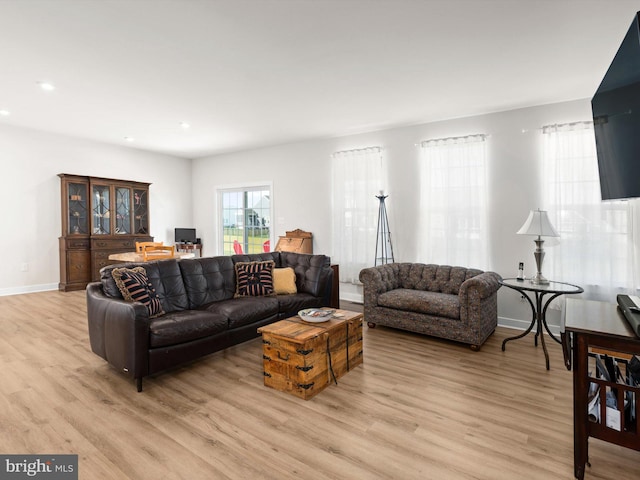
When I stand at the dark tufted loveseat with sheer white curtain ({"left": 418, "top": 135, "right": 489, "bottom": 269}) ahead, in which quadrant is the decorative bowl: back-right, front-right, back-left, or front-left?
back-left

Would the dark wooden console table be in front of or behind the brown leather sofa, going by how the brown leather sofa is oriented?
in front

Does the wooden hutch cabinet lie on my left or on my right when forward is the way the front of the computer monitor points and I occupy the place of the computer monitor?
on my right

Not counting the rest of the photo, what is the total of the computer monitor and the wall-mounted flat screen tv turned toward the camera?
1

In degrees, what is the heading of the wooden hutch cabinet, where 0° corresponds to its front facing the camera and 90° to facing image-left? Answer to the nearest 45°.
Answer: approximately 315°

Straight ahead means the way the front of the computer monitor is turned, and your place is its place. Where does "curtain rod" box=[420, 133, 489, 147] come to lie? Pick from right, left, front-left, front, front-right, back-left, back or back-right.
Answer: front-left

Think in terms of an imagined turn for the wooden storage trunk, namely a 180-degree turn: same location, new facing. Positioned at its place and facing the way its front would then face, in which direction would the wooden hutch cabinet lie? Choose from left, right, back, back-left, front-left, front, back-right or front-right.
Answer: front

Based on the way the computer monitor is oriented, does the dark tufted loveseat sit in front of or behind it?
in front

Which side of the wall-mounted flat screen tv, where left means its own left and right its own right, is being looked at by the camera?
left

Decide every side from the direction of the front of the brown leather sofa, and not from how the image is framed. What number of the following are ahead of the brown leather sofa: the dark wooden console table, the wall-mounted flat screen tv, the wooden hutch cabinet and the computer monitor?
2

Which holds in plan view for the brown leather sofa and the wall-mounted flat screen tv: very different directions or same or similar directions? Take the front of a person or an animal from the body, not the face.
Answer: very different directions
